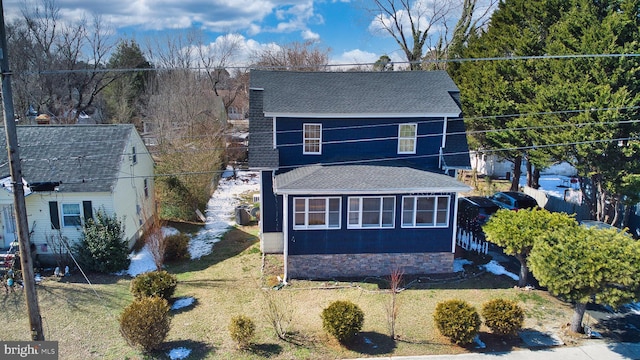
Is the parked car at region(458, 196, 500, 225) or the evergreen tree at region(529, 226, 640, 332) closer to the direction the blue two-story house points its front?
the evergreen tree

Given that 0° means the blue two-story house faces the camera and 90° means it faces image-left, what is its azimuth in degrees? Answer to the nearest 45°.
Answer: approximately 0°

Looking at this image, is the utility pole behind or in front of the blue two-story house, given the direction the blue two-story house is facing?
in front

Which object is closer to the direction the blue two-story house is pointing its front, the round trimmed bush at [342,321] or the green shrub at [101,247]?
the round trimmed bush

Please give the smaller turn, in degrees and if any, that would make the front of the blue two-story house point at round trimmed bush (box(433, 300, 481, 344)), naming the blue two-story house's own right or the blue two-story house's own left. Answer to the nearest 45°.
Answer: approximately 45° to the blue two-story house's own left

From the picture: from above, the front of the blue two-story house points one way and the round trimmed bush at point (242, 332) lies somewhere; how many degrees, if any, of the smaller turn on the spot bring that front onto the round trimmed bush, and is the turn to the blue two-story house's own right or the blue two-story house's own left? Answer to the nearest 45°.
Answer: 0° — it already faces it

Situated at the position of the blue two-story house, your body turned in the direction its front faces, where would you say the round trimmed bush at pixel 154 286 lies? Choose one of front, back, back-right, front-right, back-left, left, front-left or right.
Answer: front-right

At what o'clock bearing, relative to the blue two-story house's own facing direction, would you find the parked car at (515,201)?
The parked car is roughly at 8 o'clock from the blue two-story house.

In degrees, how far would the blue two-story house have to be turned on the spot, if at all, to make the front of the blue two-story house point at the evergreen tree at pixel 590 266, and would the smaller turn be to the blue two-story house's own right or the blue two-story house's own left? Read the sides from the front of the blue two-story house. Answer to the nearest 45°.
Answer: approximately 45° to the blue two-story house's own left

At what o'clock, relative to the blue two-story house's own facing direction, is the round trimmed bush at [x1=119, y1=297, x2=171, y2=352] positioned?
The round trimmed bush is roughly at 1 o'clock from the blue two-story house.

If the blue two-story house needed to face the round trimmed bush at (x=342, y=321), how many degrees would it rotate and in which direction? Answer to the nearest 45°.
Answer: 0° — it already faces it

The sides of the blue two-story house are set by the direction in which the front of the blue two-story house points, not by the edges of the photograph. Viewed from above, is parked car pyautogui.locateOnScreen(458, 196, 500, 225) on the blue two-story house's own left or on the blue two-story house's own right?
on the blue two-story house's own left
